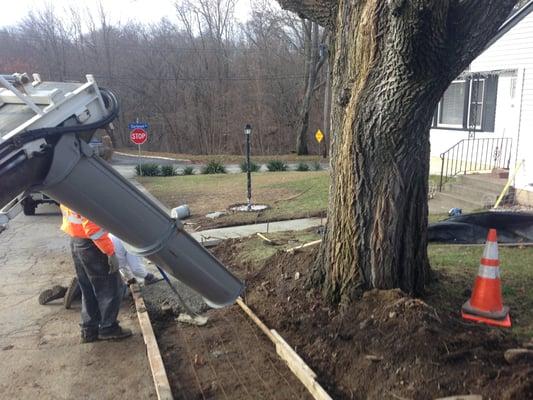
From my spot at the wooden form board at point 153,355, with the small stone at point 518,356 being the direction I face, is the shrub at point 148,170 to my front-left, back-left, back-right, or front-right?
back-left

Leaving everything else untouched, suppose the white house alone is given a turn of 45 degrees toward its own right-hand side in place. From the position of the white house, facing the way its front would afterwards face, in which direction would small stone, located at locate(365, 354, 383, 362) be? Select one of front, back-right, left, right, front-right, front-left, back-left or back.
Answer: left

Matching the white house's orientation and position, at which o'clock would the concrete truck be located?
The concrete truck is roughly at 11 o'clock from the white house.

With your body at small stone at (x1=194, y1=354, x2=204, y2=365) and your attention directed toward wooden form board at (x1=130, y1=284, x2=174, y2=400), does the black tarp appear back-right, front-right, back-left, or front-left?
back-right

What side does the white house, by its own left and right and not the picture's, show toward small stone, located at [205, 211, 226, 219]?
front

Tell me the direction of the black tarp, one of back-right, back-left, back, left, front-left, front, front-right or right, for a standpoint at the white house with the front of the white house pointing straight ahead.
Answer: front-left

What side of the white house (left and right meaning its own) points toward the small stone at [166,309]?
front

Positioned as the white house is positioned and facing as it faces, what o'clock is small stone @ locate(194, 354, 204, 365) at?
The small stone is roughly at 11 o'clock from the white house.

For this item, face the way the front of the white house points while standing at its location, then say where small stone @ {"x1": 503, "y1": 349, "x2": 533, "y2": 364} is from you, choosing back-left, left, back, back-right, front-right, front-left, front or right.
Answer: front-left

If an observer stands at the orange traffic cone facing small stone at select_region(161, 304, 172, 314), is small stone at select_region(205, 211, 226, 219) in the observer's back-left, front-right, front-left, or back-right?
front-right

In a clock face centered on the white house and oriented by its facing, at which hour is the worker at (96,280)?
The worker is roughly at 11 o'clock from the white house.

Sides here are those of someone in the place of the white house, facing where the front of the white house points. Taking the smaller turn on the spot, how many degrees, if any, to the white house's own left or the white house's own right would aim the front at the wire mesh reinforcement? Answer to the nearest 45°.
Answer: approximately 45° to the white house's own left

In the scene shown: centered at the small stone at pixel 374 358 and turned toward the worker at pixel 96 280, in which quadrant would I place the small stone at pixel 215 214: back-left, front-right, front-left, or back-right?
front-right
